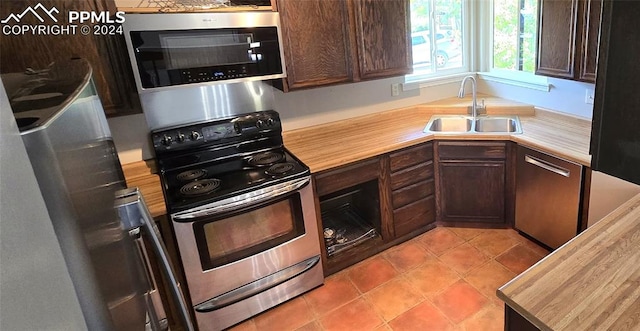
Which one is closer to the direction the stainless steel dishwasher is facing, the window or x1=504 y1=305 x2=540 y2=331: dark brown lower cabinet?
the dark brown lower cabinet

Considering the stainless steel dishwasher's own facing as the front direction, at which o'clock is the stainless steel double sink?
The stainless steel double sink is roughly at 3 o'clock from the stainless steel dishwasher.

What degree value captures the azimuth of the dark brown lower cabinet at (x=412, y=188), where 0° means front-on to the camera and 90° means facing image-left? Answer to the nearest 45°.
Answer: approximately 315°

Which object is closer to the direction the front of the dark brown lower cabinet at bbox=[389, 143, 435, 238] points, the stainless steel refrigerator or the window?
the stainless steel refrigerator

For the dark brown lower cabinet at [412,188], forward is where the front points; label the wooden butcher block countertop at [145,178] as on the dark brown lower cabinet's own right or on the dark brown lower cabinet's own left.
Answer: on the dark brown lower cabinet's own right

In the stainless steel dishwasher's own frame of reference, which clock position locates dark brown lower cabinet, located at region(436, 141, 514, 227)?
The dark brown lower cabinet is roughly at 2 o'clock from the stainless steel dishwasher.
